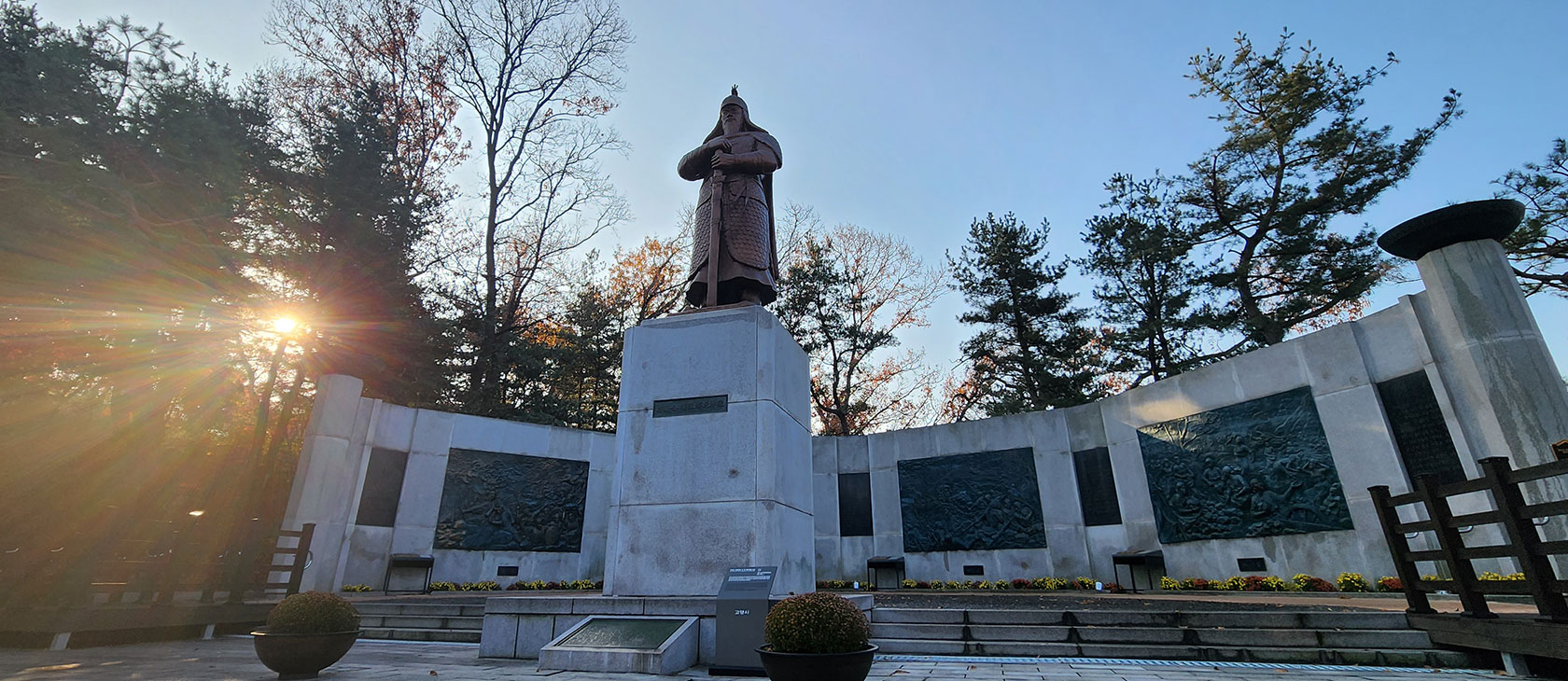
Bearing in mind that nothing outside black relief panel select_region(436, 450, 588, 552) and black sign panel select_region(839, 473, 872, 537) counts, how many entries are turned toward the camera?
2

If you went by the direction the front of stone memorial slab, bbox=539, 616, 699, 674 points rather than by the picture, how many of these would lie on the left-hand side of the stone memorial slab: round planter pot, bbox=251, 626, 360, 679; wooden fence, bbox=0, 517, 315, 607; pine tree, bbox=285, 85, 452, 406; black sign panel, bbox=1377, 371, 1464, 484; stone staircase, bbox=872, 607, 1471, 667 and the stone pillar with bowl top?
3

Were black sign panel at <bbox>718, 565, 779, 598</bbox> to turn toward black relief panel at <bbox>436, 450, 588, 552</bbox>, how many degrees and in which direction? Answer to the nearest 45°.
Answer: approximately 135° to its right

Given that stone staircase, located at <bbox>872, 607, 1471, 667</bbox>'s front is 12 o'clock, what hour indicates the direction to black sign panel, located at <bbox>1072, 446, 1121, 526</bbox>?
The black sign panel is roughly at 6 o'clock from the stone staircase.

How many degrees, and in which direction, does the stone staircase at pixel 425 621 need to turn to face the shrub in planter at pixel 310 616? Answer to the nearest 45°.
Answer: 0° — it already faces it

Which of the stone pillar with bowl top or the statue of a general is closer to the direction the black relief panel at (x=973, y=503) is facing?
the statue of a general

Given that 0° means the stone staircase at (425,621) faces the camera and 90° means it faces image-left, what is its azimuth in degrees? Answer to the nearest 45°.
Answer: approximately 0°

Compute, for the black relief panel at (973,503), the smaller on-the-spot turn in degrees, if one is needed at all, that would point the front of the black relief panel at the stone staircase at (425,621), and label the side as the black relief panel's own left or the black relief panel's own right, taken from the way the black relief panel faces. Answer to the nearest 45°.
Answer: approximately 45° to the black relief panel's own right

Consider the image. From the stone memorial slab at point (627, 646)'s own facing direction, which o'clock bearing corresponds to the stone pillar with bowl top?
The stone pillar with bowl top is roughly at 9 o'clock from the stone memorial slab.

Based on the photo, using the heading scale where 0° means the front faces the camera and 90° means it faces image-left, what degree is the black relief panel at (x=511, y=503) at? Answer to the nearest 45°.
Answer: approximately 0°
